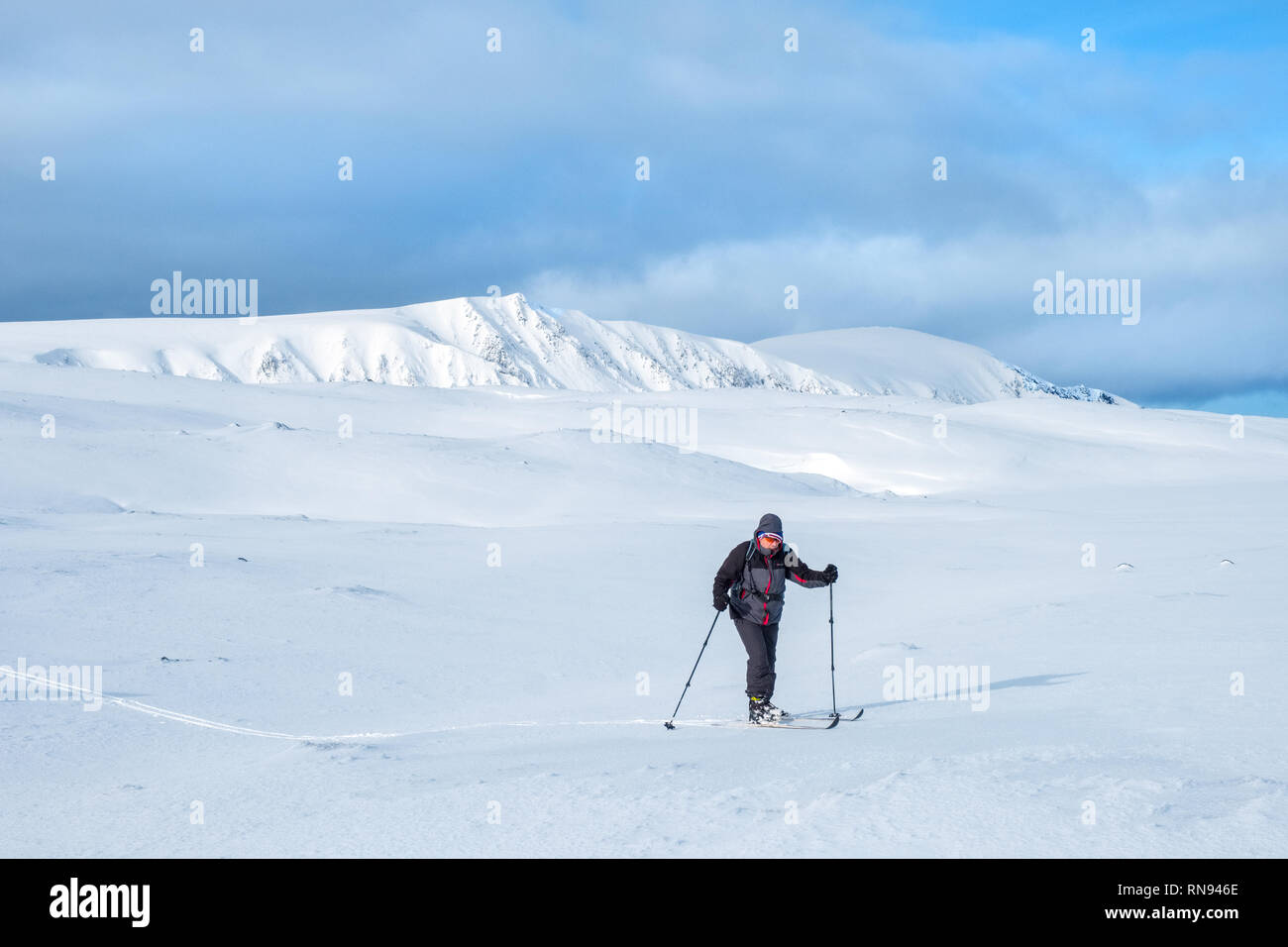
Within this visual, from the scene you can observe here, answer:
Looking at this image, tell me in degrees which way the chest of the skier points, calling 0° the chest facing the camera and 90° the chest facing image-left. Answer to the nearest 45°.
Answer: approximately 315°
